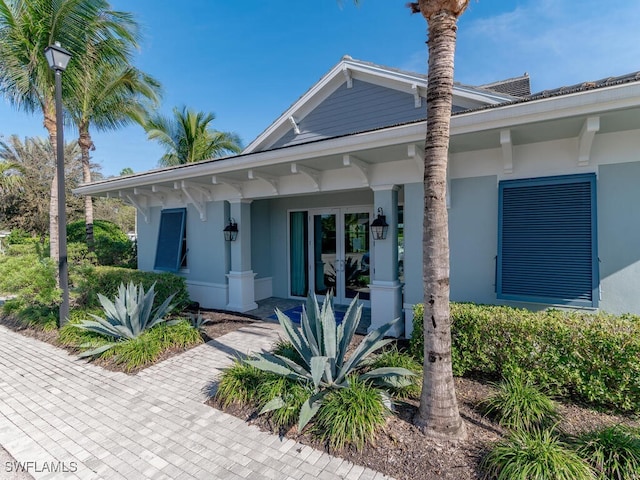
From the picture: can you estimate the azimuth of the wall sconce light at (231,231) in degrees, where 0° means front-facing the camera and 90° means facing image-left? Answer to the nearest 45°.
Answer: approximately 45°

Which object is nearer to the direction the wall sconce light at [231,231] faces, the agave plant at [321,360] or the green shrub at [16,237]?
the agave plant

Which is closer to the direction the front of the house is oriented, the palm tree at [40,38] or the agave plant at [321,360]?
the agave plant

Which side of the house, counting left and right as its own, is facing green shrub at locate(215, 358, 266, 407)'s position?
front

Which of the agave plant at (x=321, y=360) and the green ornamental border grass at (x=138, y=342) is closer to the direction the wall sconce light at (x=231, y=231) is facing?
the green ornamental border grass

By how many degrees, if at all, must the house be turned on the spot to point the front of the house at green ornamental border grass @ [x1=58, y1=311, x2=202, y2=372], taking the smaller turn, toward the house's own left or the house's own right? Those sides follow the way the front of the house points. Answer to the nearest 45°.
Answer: approximately 45° to the house's own right

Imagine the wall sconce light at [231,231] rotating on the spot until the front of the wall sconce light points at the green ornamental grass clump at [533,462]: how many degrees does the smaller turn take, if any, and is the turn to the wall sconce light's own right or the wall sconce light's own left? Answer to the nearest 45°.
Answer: approximately 45° to the wall sconce light's own left

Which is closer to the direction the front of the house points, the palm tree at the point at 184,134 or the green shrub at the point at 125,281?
the green shrub

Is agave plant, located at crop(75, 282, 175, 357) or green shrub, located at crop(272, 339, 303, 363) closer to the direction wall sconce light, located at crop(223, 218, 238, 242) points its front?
the agave plant

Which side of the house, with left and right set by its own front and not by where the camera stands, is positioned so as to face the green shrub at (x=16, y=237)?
right

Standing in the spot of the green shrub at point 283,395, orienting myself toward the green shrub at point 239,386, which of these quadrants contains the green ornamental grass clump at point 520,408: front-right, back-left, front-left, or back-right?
back-right

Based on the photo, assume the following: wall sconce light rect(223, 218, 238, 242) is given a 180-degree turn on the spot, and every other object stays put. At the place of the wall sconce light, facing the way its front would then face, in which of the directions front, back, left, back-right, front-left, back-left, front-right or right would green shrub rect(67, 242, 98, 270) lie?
left

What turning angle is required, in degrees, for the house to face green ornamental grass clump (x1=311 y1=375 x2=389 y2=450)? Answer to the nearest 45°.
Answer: approximately 45° to its left

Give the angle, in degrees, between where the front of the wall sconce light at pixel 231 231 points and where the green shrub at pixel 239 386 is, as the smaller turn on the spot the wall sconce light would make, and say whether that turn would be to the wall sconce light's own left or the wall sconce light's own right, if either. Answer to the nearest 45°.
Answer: approximately 45° to the wall sconce light's own left

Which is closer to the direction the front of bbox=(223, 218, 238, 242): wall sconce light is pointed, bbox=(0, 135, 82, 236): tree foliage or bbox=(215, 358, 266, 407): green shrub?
the green shrub

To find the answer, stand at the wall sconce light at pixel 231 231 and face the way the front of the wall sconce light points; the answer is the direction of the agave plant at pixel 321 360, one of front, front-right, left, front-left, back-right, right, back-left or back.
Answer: front-left
